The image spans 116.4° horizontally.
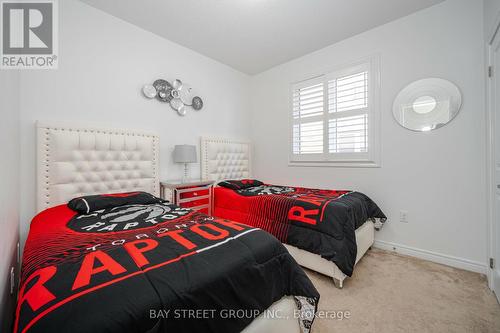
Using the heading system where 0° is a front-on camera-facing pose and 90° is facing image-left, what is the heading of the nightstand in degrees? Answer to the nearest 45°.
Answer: approximately 315°

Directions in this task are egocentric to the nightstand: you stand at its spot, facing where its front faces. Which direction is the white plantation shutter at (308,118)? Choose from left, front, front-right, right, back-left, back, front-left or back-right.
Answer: front-left

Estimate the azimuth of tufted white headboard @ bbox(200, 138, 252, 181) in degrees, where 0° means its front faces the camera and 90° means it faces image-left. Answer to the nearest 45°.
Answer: approximately 315°

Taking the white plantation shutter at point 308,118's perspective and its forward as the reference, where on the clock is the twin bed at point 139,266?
The twin bed is roughly at 11 o'clock from the white plantation shutter.

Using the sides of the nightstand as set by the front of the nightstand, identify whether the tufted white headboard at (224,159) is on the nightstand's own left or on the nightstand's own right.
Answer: on the nightstand's own left

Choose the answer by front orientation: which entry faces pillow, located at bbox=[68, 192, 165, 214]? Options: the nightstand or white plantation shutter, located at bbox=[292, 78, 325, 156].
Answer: the white plantation shutter

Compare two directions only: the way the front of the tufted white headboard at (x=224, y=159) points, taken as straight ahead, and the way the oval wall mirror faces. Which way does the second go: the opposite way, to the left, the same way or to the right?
to the right
